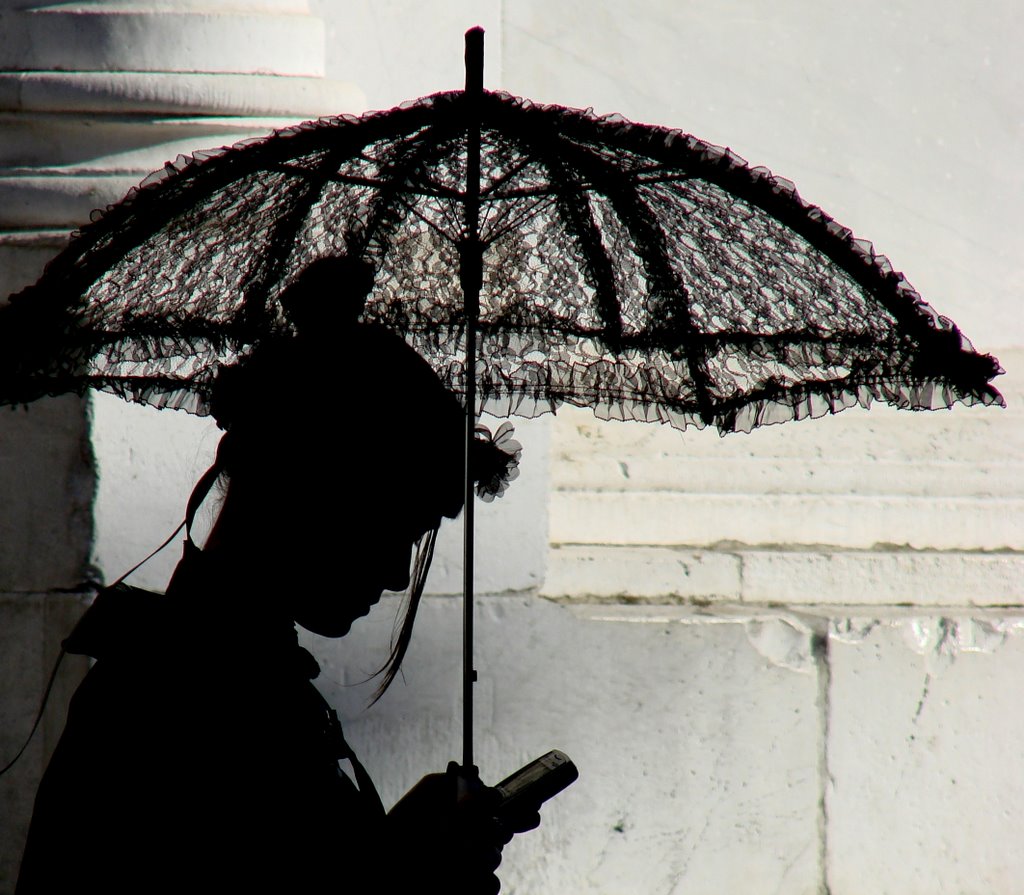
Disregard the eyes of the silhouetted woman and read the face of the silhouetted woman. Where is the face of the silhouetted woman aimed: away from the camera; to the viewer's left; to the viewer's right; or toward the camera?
to the viewer's right

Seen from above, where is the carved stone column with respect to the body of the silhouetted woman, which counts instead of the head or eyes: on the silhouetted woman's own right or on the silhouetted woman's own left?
on the silhouetted woman's own left

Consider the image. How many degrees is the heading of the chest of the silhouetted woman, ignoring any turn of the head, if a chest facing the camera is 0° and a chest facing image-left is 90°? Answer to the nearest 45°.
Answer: approximately 270°
